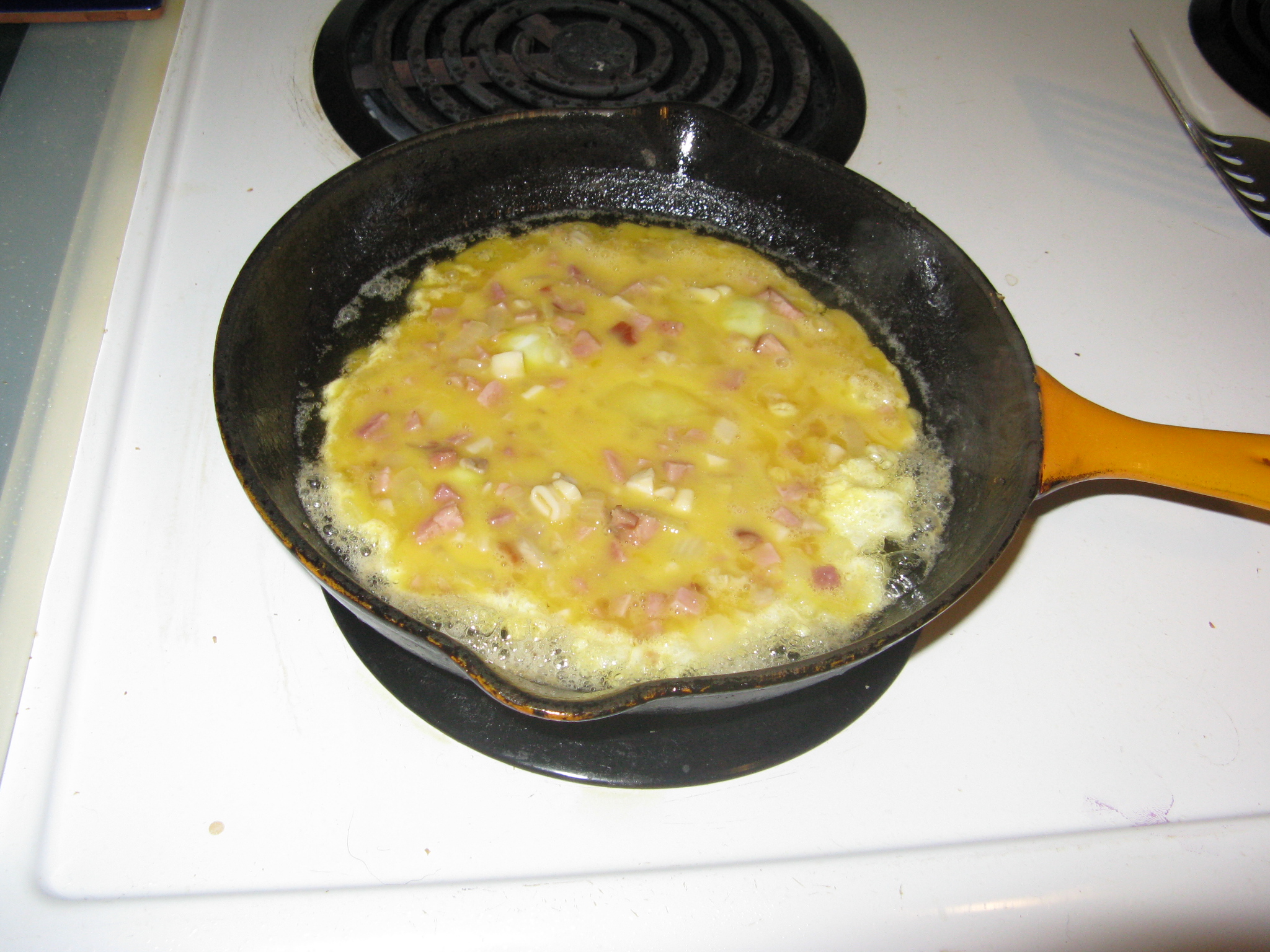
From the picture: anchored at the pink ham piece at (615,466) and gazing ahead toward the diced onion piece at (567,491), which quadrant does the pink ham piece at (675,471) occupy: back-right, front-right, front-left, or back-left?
back-left

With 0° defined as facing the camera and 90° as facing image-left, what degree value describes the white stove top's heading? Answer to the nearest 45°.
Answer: approximately 0°
